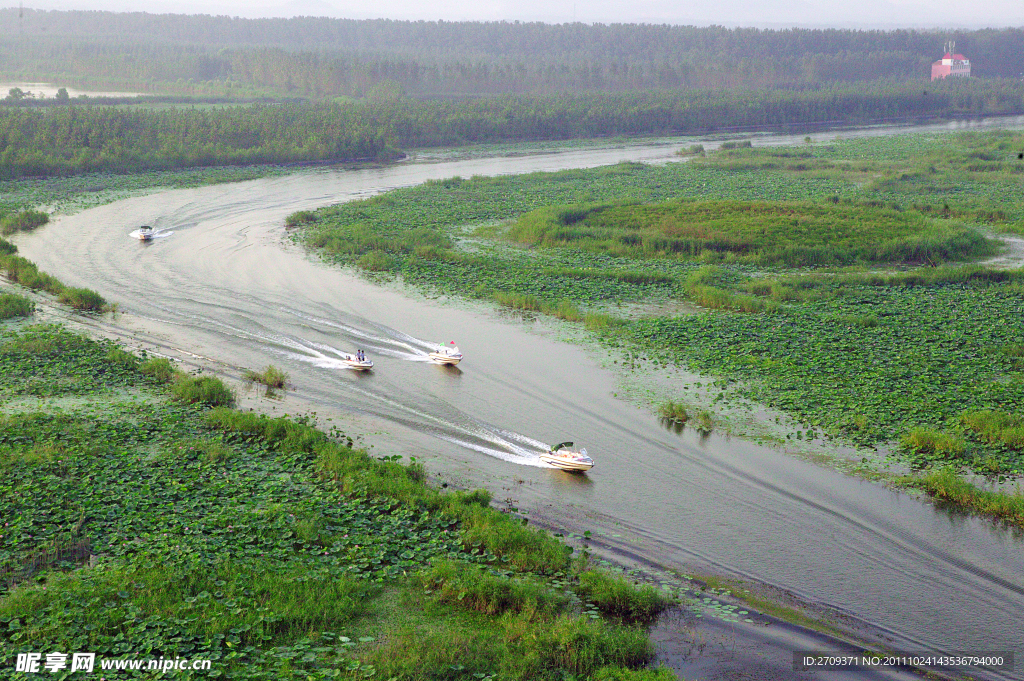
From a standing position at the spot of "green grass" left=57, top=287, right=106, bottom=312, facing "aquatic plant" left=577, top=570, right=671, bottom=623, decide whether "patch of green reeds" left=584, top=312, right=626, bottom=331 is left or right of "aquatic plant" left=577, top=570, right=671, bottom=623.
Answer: left

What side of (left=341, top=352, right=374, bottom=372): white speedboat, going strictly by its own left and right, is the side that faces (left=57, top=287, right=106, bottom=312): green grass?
back

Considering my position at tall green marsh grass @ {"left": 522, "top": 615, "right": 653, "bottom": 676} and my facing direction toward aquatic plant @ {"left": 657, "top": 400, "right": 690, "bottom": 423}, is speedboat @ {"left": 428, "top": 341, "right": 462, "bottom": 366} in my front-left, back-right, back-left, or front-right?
front-left

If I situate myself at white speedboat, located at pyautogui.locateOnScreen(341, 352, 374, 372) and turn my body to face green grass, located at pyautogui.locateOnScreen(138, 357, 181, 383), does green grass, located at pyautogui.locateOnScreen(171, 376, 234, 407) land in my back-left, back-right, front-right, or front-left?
front-left

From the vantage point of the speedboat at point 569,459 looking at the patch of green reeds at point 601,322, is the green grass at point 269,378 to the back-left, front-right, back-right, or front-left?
front-left

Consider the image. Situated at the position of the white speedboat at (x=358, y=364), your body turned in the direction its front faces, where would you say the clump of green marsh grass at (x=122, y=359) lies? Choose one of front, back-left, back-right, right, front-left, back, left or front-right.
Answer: back-right

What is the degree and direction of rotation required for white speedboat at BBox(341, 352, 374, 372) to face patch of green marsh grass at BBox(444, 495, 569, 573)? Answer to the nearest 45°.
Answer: approximately 45° to its right

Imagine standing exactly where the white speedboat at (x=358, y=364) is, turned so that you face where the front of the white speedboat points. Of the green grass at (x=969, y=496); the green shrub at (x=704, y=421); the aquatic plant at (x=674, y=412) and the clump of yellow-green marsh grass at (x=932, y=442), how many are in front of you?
4

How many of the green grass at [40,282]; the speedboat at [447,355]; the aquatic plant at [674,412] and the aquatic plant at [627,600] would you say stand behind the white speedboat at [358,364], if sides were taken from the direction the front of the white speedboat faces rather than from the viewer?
1

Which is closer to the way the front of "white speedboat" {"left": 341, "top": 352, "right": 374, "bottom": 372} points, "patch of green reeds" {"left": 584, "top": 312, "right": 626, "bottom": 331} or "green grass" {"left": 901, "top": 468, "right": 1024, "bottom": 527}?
the green grass

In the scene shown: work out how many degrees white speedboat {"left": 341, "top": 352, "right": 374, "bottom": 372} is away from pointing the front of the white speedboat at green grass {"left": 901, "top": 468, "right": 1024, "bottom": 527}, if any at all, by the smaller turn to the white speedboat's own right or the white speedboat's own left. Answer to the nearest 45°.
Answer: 0° — it already faces it

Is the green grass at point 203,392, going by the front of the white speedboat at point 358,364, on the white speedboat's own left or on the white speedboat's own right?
on the white speedboat's own right

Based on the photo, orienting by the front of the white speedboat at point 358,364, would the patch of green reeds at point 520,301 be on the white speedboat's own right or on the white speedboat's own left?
on the white speedboat's own left

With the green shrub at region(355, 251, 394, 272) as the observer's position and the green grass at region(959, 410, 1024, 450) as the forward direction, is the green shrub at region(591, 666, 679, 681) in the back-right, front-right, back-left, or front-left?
front-right
